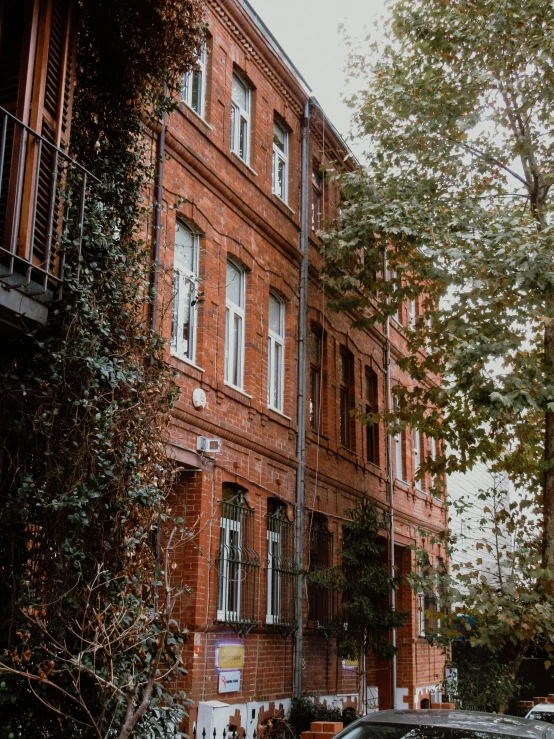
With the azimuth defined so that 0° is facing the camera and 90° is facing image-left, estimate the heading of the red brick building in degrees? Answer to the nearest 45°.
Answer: approximately 315°

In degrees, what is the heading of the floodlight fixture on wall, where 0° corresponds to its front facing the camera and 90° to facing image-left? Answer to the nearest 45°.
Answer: approximately 315°

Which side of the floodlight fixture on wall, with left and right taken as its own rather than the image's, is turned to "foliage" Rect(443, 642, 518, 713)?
left
